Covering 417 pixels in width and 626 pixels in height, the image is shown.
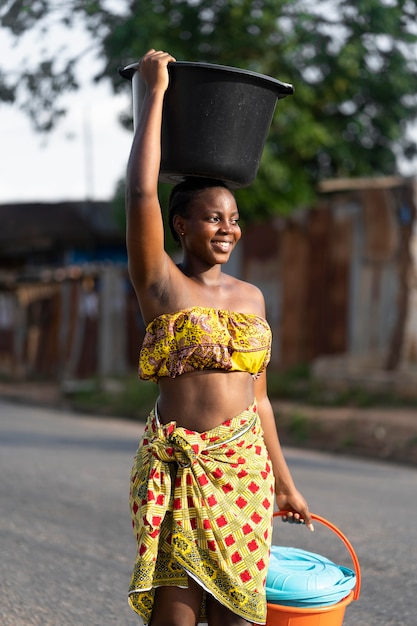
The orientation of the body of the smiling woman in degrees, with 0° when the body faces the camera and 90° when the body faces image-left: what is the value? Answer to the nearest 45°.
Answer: approximately 315°

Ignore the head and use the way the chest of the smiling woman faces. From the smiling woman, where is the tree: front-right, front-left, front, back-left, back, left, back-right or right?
back-left

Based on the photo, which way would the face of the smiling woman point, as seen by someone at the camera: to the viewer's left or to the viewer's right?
to the viewer's right
